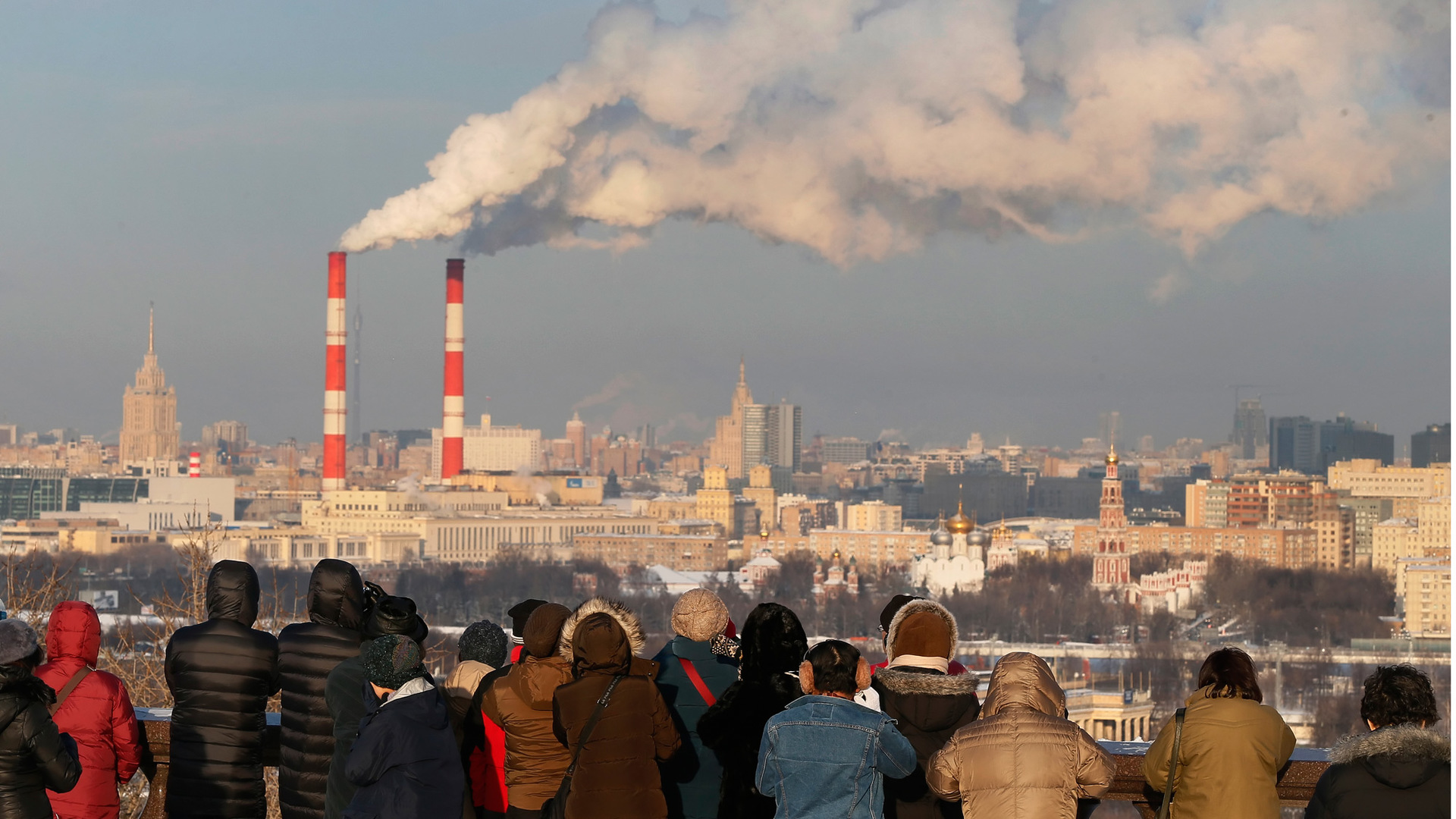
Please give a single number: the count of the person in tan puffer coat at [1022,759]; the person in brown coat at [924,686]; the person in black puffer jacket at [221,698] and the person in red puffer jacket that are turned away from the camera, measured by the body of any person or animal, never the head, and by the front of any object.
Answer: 4

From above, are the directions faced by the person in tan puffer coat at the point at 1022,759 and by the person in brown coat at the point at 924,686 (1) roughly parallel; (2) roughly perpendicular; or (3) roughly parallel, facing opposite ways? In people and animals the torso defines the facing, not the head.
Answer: roughly parallel

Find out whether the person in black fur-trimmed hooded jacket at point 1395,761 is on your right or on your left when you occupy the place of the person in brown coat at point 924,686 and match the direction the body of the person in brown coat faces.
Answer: on your right

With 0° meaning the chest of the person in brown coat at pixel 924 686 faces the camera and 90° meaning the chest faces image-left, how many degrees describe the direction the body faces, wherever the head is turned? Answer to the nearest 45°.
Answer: approximately 180°

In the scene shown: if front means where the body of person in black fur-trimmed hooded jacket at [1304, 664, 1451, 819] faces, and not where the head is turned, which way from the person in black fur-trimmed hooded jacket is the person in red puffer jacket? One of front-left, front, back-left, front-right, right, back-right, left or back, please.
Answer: left

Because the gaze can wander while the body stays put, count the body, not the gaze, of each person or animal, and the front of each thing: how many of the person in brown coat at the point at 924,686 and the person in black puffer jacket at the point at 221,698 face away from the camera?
2

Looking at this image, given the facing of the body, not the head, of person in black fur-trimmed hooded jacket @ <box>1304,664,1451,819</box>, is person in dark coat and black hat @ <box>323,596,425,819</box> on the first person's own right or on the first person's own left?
on the first person's own left

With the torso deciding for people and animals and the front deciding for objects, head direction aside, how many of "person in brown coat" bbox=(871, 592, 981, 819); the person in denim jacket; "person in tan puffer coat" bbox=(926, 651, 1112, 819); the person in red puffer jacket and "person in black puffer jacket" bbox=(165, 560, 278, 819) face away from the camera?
5

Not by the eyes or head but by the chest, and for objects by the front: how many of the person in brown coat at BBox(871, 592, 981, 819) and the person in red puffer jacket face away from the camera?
2

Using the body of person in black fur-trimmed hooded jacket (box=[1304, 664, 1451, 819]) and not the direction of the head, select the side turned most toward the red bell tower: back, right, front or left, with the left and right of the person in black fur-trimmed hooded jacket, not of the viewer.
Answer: front

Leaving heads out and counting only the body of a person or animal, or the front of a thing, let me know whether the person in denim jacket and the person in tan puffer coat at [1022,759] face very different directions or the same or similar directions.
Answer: same or similar directions

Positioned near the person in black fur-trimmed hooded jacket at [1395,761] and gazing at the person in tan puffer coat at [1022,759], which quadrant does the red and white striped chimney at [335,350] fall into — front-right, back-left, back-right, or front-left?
front-right

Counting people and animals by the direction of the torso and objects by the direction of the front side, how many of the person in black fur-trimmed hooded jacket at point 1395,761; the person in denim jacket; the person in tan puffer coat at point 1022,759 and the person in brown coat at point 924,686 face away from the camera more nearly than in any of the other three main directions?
4

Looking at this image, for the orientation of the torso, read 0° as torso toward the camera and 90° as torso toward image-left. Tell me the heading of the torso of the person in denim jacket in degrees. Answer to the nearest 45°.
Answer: approximately 180°

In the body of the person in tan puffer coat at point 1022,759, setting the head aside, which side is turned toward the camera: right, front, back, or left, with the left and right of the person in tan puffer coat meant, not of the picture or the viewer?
back

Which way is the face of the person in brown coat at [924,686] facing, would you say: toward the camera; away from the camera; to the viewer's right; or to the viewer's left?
away from the camera

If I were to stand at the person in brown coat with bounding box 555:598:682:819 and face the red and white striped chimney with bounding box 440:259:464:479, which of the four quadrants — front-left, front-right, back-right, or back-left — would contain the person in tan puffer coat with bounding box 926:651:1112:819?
back-right

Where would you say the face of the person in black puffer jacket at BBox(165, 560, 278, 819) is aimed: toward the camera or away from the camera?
away from the camera

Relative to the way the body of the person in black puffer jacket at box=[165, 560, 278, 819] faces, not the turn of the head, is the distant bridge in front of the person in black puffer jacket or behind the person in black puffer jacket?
in front
